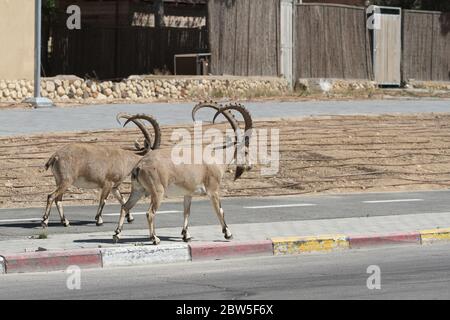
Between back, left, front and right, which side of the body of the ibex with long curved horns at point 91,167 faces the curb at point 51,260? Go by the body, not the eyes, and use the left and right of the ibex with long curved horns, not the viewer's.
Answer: right

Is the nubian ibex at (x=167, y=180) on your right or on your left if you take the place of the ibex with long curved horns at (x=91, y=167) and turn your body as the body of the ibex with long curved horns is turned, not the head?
on your right

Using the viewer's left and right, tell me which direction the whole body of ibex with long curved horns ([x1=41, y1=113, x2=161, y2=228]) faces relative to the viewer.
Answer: facing to the right of the viewer

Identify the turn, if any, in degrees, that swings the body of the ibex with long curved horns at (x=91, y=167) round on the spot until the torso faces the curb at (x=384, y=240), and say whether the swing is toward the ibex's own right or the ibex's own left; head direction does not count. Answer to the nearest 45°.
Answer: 0° — it already faces it

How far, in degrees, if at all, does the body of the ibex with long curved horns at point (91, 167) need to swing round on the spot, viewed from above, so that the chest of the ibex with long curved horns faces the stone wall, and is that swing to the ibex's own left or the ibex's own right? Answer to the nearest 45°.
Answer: approximately 90° to the ibex's own left

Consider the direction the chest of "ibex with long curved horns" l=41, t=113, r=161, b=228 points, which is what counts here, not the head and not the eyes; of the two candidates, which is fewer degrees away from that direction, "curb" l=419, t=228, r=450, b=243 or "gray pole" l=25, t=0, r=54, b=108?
the curb

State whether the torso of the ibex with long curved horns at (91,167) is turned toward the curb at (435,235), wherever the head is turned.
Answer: yes

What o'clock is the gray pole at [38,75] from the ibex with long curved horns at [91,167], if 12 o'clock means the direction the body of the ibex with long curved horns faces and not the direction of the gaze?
The gray pole is roughly at 9 o'clock from the ibex with long curved horns.

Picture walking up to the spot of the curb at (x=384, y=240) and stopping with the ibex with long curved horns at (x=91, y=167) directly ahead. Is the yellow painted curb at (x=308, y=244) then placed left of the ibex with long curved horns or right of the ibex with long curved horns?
left

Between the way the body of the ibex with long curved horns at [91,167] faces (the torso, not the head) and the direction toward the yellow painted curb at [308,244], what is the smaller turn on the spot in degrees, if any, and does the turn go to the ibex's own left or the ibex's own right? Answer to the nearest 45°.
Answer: approximately 45° to the ibex's own right

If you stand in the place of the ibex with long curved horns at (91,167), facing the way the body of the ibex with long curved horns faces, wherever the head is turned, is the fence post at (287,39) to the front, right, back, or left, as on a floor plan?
left

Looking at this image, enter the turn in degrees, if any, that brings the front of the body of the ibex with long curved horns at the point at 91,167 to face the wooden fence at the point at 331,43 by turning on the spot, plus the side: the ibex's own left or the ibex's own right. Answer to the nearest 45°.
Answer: approximately 90° to the ibex's own left
